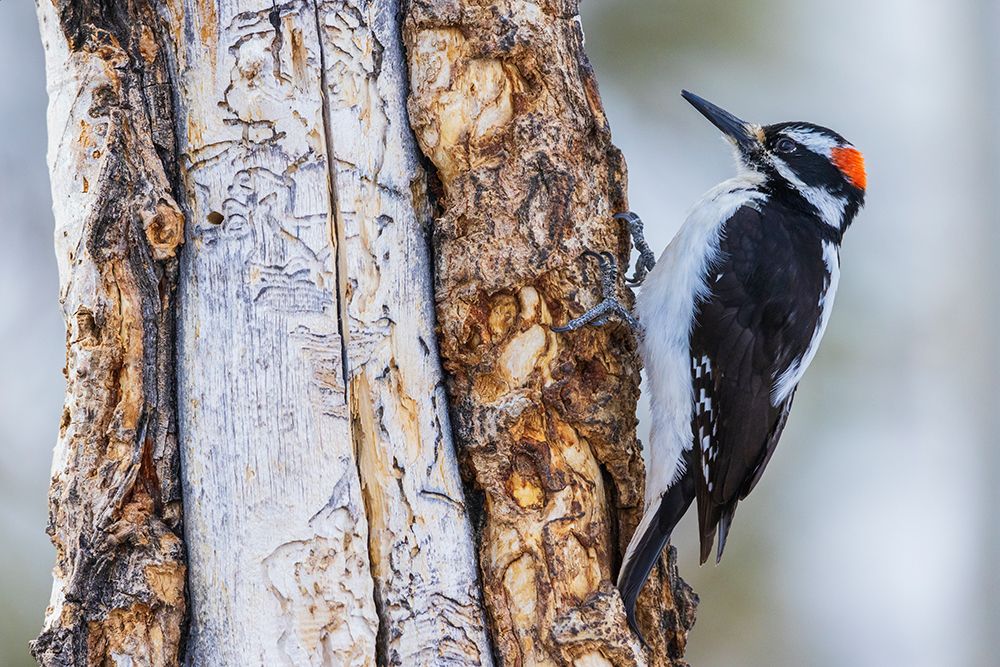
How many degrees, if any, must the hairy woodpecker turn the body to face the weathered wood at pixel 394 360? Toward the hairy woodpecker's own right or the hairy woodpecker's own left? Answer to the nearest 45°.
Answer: approximately 45° to the hairy woodpecker's own left

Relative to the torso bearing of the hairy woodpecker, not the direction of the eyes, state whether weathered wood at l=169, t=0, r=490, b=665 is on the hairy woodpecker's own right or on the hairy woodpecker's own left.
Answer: on the hairy woodpecker's own left

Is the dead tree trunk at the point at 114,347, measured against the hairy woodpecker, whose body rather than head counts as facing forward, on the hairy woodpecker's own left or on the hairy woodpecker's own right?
on the hairy woodpecker's own left

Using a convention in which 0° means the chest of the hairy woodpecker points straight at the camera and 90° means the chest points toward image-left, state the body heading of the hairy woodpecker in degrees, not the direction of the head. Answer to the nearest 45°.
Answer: approximately 90°
